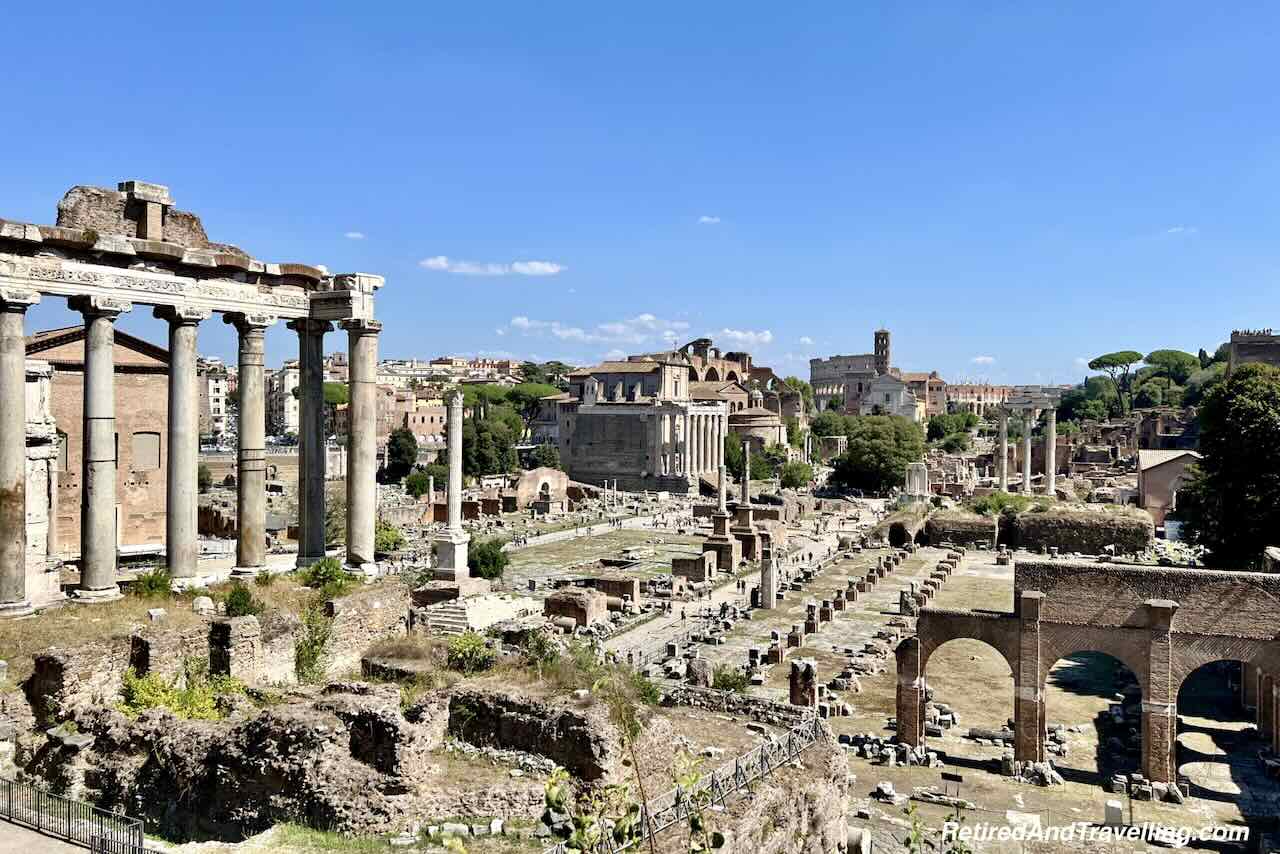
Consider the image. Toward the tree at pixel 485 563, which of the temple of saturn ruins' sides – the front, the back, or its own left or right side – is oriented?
right

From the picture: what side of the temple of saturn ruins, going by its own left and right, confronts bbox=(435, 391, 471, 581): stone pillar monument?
right

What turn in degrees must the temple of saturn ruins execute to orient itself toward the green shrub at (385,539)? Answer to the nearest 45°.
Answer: approximately 45° to its right

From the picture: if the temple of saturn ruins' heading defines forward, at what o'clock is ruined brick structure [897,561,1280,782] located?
The ruined brick structure is roughly at 5 o'clock from the temple of saturn ruins.

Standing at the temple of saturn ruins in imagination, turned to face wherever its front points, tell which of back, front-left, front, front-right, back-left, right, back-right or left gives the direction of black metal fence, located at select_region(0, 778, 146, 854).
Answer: back-left

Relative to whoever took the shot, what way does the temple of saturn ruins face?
facing away from the viewer and to the left of the viewer
